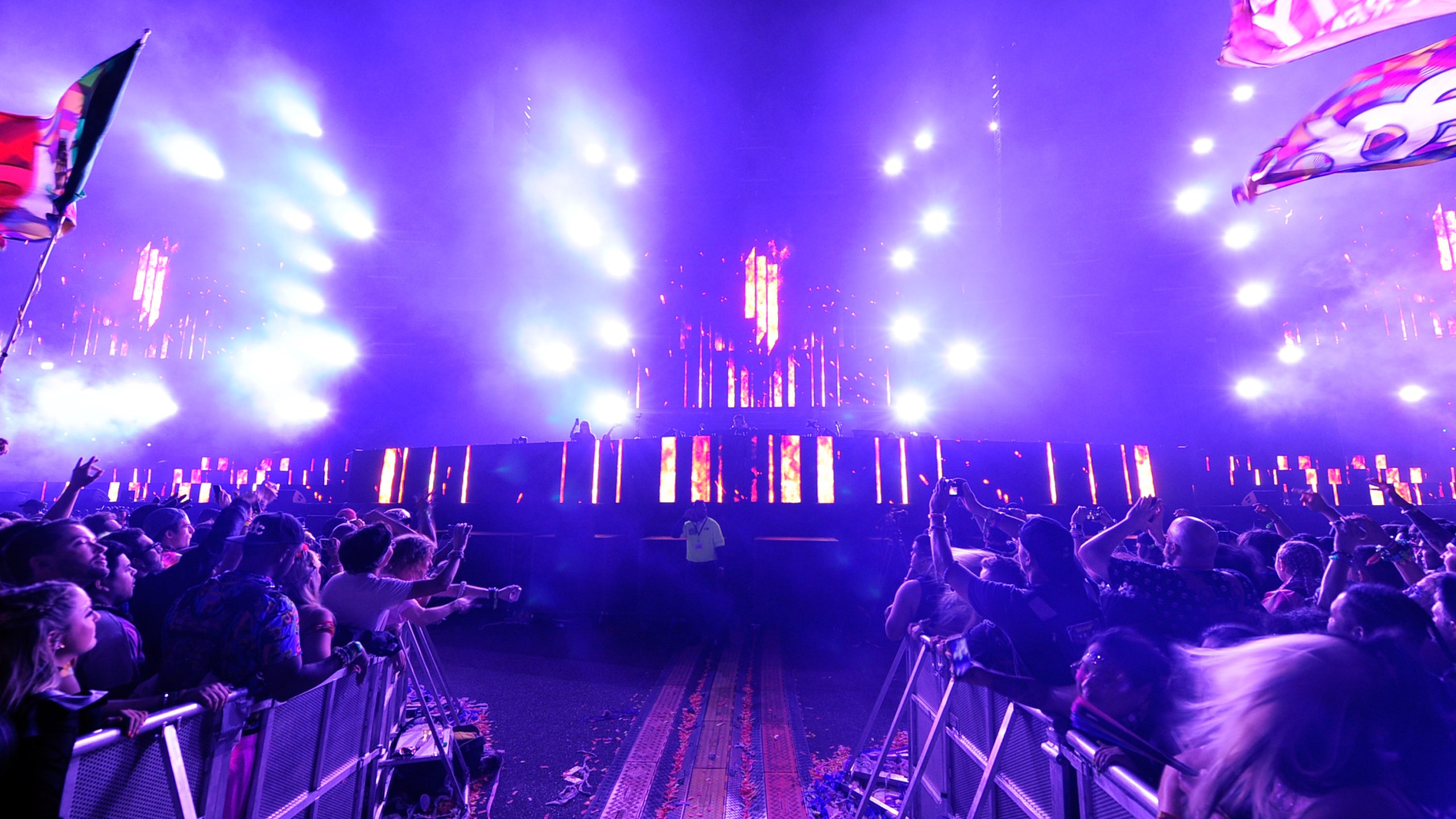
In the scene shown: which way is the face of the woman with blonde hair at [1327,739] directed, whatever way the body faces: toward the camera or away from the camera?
away from the camera

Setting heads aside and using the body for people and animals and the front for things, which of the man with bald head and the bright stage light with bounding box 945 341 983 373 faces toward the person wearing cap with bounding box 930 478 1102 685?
the bright stage light

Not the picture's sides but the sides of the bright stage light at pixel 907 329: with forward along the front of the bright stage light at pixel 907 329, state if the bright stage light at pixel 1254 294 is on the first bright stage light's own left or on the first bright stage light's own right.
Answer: on the first bright stage light's own left

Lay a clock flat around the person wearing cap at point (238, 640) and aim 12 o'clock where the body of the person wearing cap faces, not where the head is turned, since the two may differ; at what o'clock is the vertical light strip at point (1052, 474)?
The vertical light strip is roughly at 1 o'clock from the person wearing cap.

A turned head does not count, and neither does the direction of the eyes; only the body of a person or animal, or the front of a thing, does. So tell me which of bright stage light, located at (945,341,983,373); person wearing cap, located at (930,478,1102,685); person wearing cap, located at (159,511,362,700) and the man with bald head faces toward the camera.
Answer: the bright stage light

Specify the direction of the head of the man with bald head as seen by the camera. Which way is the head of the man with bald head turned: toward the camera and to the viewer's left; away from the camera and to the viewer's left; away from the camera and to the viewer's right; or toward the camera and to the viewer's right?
away from the camera and to the viewer's left

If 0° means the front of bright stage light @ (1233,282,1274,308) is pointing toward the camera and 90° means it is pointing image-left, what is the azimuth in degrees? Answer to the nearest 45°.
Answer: approximately 0°

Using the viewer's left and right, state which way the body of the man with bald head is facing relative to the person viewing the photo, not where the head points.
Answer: facing away from the viewer and to the left of the viewer

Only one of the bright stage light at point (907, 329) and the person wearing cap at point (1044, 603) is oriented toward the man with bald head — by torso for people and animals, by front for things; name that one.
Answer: the bright stage light

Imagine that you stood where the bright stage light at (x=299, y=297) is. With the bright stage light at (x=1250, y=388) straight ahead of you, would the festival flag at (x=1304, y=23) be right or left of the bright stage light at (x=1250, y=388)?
right

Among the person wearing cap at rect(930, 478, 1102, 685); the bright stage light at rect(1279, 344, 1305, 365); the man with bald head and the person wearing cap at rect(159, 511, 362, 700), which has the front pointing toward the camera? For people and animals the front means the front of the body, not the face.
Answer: the bright stage light
